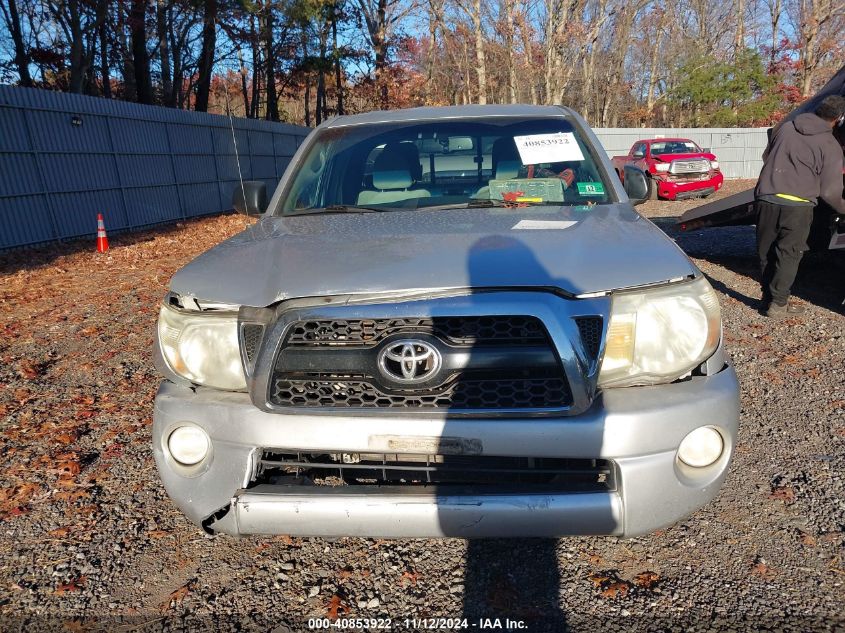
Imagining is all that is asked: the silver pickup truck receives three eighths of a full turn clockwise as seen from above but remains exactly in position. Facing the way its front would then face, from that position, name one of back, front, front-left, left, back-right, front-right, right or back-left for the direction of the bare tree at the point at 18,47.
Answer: front

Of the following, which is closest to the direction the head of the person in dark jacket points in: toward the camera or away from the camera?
away from the camera

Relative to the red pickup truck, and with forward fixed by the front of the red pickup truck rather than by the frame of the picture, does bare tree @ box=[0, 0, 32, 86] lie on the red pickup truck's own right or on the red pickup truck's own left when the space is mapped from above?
on the red pickup truck's own right

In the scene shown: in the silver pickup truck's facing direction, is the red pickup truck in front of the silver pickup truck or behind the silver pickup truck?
behind

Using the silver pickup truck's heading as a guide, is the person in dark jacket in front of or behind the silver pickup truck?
behind

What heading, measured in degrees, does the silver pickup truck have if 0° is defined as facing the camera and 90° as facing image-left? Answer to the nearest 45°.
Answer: approximately 0°

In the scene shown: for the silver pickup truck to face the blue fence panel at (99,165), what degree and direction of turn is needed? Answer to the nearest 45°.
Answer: approximately 135° to its right

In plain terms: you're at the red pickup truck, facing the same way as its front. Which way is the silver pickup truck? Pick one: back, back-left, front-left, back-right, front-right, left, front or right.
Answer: front-right

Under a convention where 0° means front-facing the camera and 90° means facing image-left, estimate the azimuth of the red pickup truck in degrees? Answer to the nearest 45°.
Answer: approximately 315°

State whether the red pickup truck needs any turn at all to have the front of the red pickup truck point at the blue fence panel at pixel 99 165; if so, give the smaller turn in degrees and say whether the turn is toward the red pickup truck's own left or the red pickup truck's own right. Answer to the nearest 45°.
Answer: approximately 90° to the red pickup truck's own right
